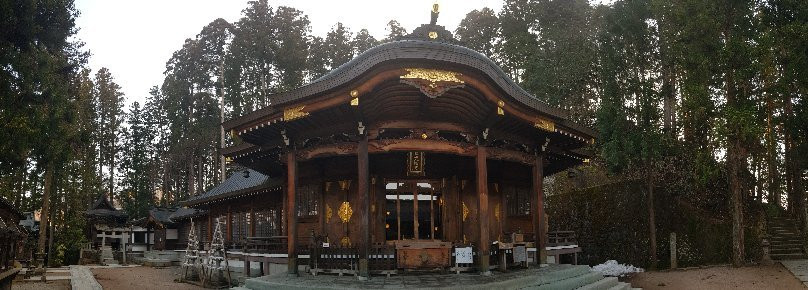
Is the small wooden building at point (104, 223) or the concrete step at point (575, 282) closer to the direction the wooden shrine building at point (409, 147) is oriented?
the concrete step

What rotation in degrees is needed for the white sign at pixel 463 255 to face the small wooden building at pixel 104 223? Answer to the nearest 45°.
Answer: approximately 135° to its right

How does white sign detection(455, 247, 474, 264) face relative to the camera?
toward the camera

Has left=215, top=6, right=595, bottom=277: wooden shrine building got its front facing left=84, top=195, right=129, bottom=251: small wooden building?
no

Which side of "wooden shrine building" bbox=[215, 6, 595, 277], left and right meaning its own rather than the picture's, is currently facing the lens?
front

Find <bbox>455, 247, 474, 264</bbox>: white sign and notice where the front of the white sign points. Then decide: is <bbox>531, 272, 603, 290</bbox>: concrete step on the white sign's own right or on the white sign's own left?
on the white sign's own left
